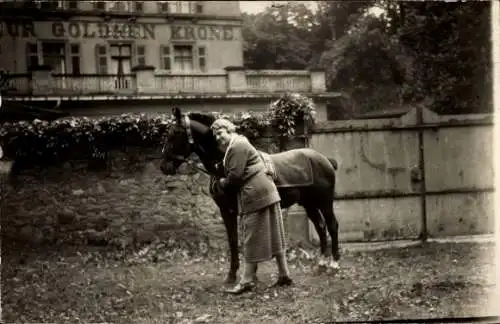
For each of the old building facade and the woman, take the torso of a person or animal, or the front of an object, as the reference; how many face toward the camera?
1

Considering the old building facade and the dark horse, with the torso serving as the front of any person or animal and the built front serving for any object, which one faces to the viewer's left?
the dark horse

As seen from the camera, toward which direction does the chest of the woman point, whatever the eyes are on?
to the viewer's left

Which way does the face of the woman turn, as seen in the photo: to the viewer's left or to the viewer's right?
to the viewer's left

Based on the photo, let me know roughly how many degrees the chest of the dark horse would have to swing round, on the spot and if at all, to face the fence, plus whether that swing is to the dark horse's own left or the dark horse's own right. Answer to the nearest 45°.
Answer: approximately 135° to the dark horse's own right

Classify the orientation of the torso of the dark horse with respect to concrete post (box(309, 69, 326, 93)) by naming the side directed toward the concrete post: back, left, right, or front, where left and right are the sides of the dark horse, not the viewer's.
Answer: right

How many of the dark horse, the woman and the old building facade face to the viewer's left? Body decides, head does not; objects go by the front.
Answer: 2

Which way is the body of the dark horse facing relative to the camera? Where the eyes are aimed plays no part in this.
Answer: to the viewer's left

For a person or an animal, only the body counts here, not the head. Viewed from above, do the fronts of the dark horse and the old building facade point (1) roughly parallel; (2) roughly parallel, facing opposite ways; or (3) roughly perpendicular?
roughly perpendicular
